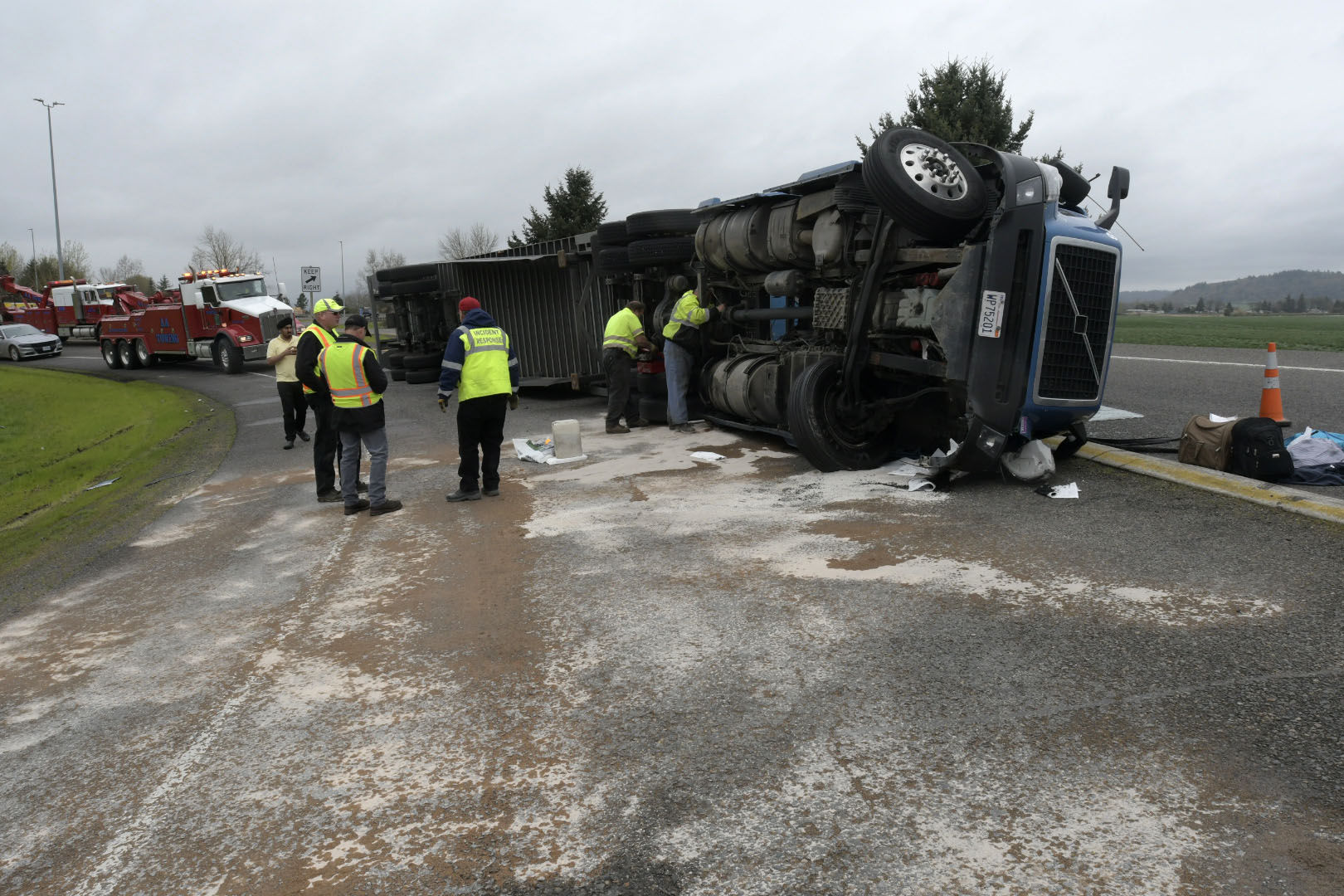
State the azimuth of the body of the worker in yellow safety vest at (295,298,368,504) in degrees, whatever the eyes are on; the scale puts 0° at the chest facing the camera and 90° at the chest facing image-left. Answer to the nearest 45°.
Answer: approximately 270°

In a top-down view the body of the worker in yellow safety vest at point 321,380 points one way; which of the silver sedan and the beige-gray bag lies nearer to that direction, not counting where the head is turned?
the beige-gray bag

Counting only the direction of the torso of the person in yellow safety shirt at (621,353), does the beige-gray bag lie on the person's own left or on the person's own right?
on the person's own right

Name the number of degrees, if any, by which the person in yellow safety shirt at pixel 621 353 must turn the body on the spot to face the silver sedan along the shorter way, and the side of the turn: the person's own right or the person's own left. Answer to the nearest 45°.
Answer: approximately 135° to the person's own left

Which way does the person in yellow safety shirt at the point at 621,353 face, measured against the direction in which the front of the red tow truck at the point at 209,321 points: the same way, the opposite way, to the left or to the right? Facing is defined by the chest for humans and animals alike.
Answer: the same way

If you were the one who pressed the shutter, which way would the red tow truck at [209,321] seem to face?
facing the viewer and to the right of the viewer

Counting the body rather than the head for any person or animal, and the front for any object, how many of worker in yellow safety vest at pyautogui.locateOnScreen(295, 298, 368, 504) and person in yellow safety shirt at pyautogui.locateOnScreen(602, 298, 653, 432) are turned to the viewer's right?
2

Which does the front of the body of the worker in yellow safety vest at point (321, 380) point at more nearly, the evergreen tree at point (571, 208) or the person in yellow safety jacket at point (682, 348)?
the person in yellow safety jacket

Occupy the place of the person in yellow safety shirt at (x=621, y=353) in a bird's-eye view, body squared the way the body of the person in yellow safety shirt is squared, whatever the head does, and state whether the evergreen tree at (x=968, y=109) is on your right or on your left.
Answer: on your left

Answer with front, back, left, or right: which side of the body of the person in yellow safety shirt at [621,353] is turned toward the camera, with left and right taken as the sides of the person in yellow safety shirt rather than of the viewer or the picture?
right

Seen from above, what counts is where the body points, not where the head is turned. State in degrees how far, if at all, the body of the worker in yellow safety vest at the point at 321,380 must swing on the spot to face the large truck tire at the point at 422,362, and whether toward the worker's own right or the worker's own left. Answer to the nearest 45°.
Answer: approximately 90° to the worker's own left

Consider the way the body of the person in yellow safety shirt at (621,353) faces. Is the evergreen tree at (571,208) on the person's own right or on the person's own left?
on the person's own left

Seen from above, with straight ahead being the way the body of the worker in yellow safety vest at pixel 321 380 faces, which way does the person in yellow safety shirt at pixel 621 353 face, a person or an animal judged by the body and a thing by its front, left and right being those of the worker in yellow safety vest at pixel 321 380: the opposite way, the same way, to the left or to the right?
the same way

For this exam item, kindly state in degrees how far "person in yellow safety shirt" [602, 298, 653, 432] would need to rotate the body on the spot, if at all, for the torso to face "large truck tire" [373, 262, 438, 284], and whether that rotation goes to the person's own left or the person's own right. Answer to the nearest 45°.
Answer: approximately 135° to the person's own left
